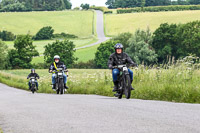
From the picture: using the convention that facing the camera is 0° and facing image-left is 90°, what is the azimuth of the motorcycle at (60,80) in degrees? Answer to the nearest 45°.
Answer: approximately 0°

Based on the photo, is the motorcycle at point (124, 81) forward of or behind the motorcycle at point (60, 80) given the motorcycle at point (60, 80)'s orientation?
forward
